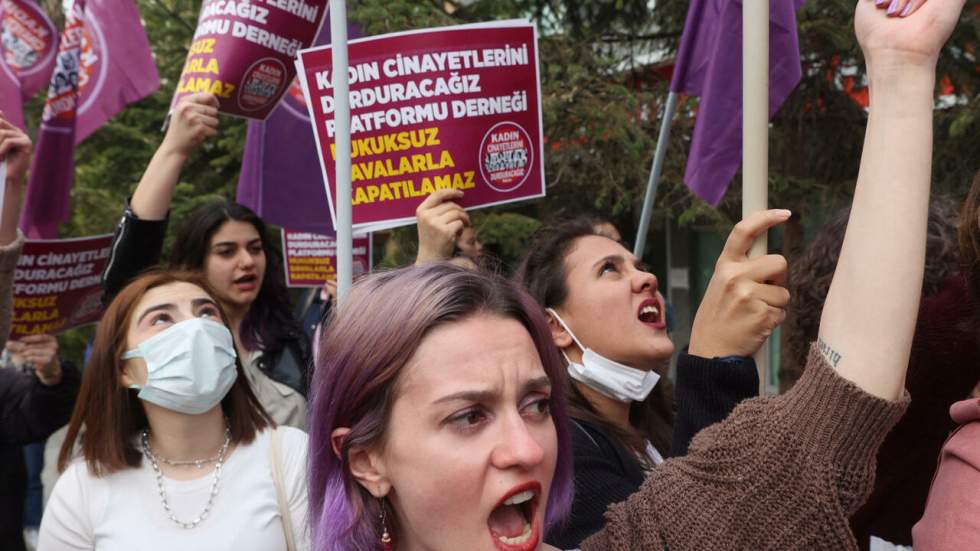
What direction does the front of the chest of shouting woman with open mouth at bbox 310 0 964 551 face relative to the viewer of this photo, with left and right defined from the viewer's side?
facing the viewer and to the right of the viewer

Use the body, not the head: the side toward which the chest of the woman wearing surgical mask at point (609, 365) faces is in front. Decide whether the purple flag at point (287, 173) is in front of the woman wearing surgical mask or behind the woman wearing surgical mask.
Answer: behind

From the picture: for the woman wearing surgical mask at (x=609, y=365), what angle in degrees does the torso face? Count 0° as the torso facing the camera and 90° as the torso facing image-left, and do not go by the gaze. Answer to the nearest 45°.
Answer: approximately 315°

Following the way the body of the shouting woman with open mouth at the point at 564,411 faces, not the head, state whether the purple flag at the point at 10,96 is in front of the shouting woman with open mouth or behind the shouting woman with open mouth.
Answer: behind

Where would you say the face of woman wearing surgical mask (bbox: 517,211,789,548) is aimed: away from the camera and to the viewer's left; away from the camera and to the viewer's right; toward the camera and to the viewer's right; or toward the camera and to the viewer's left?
toward the camera and to the viewer's right
